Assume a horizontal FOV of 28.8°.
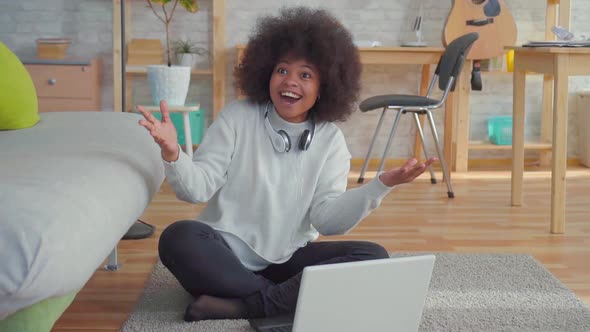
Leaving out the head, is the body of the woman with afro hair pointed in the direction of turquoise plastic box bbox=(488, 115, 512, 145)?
no

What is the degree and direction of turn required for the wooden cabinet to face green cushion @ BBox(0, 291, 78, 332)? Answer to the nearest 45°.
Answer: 0° — it already faces it

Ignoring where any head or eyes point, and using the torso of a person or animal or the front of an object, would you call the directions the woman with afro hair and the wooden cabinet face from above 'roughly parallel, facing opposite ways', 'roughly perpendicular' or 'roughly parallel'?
roughly parallel

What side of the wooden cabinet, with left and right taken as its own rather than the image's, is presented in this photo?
front

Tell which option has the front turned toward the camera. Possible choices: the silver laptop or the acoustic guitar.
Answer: the acoustic guitar

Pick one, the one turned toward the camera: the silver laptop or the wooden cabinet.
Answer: the wooden cabinet

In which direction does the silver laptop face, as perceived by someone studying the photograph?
facing away from the viewer and to the left of the viewer

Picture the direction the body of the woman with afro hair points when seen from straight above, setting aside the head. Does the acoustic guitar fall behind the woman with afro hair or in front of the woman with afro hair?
behind

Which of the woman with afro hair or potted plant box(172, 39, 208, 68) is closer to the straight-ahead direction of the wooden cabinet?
the woman with afro hair

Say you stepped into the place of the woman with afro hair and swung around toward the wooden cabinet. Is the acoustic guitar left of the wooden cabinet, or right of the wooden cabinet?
right

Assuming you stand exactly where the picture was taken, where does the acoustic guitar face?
facing the viewer

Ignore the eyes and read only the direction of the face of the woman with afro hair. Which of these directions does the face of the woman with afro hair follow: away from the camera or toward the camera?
toward the camera

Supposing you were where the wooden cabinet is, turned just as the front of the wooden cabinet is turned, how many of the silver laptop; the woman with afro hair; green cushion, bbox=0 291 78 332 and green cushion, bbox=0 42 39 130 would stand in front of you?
4

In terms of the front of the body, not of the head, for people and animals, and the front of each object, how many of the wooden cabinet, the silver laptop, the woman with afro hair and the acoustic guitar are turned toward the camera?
3

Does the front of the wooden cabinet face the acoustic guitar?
no

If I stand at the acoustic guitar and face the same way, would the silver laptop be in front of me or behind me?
in front
